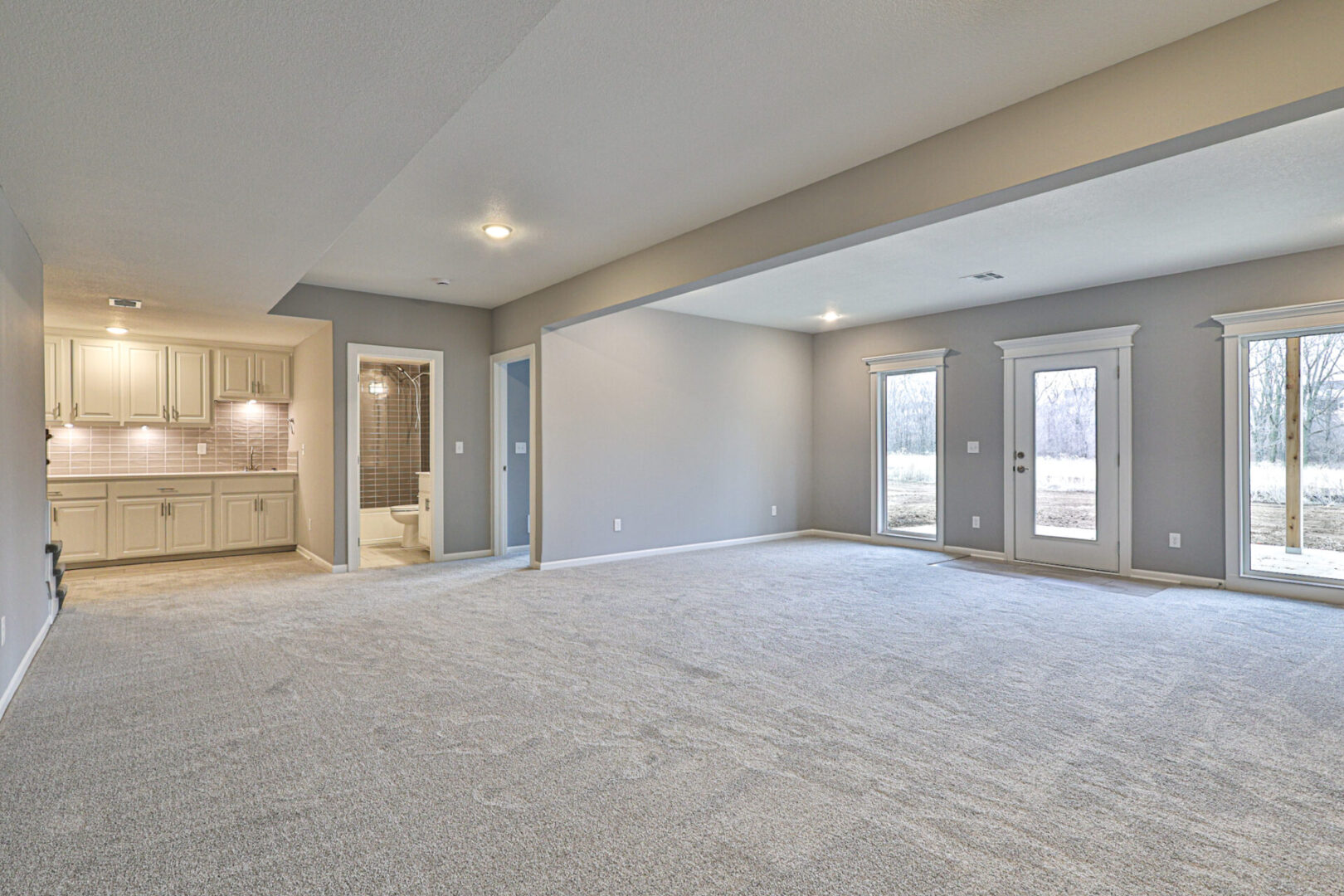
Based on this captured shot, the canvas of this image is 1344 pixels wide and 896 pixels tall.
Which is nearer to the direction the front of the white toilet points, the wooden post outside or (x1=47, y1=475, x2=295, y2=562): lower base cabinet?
the lower base cabinet

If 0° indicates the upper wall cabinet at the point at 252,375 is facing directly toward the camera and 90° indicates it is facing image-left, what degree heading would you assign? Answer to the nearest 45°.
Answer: approximately 0°

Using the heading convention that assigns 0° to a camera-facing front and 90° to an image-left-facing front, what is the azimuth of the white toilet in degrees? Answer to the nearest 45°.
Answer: approximately 90°

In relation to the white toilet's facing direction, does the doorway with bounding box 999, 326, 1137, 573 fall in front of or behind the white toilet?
behind

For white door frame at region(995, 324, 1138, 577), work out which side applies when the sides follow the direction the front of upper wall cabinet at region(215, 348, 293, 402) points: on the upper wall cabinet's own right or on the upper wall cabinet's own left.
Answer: on the upper wall cabinet's own left

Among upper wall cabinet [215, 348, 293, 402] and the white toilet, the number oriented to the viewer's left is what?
1

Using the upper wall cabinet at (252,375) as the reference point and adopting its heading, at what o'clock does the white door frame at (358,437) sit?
The white door frame is roughly at 11 o'clock from the upper wall cabinet.

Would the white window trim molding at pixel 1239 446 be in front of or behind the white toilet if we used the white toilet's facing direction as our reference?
behind

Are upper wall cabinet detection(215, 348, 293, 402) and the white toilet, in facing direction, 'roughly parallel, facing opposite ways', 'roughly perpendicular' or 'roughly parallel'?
roughly perpendicular

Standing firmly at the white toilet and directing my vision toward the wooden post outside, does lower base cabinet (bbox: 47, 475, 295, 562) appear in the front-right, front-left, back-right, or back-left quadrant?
back-right
